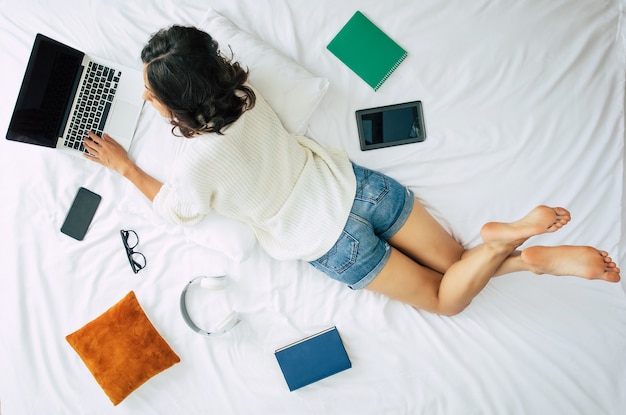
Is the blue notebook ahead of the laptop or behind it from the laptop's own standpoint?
ahead

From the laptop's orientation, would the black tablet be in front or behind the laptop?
in front

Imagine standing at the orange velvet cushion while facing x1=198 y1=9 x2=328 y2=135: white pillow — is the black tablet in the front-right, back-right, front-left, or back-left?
front-right

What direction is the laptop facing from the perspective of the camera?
to the viewer's right

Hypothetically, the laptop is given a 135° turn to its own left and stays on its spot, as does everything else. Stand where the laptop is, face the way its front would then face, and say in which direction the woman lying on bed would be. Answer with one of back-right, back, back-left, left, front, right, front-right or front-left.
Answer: back
